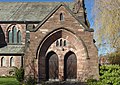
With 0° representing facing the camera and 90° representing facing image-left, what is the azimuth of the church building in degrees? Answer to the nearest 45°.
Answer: approximately 0°

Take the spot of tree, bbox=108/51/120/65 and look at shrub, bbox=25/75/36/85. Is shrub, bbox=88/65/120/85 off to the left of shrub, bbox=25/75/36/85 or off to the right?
left

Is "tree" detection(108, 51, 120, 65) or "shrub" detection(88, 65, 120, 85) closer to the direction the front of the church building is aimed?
the shrub

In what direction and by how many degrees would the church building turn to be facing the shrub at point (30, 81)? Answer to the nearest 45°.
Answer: approximately 45° to its right

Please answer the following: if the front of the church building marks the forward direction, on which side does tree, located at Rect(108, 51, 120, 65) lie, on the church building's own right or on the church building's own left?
on the church building's own left
